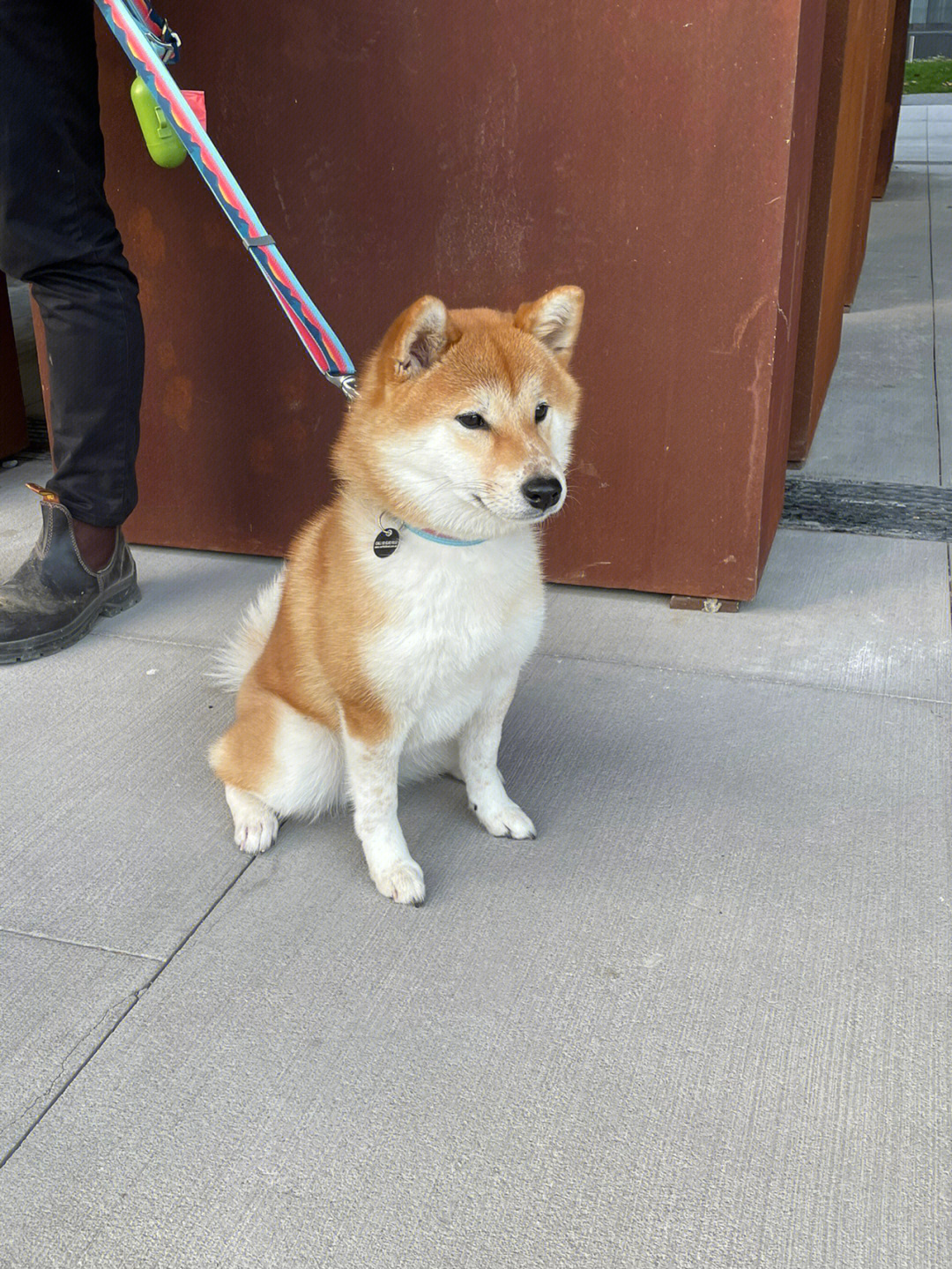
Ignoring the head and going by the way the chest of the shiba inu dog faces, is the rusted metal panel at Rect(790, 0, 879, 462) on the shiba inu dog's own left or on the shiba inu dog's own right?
on the shiba inu dog's own left

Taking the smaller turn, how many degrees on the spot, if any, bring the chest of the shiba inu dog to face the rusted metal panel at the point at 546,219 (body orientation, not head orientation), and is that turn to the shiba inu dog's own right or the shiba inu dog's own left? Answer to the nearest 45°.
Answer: approximately 135° to the shiba inu dog's own left

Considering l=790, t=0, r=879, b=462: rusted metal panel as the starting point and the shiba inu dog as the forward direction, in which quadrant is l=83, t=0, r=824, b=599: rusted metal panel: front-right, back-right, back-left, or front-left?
front-right

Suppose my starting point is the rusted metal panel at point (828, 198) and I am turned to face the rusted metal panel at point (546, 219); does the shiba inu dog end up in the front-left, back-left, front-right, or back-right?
front-left

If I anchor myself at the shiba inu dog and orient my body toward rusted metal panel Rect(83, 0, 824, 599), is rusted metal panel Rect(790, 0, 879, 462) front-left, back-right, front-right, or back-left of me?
front-right

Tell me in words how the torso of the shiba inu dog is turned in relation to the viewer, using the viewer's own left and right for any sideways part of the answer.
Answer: facing the viewer and to the right of the viewer

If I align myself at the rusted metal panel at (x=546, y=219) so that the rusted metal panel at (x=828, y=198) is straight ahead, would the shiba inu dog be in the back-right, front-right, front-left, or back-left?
back-right

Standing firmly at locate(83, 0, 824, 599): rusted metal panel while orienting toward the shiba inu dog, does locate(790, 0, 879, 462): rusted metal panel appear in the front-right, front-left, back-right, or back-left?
back-left
